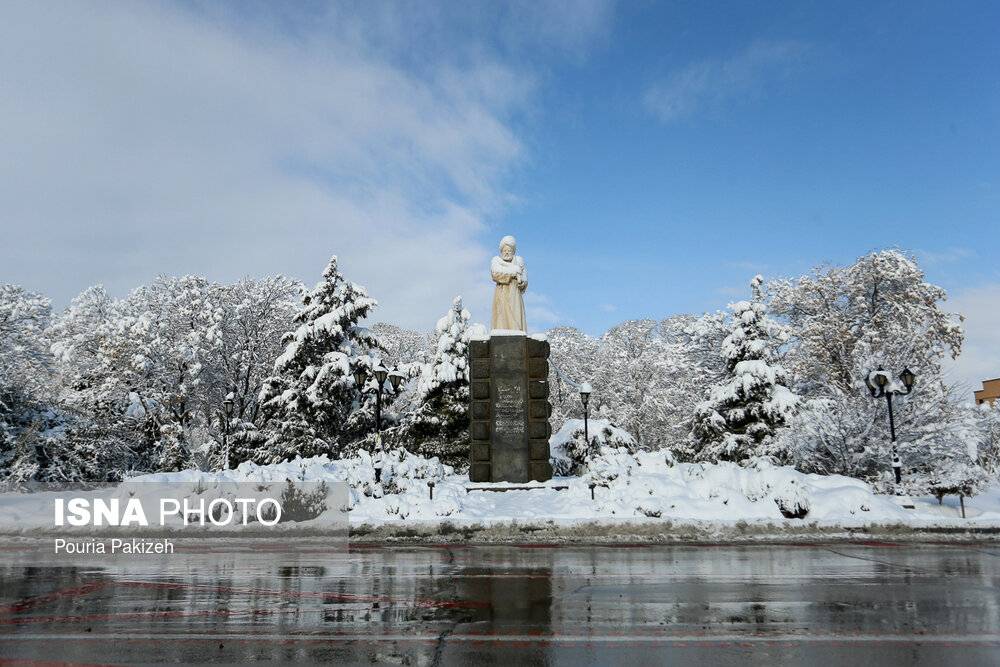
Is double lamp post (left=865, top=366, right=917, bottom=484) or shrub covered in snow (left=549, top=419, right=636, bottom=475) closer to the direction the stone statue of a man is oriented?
the double lamp post

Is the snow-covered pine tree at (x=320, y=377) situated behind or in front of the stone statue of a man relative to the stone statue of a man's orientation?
behind

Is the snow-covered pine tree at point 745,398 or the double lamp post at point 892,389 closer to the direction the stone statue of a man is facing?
the double lamp post

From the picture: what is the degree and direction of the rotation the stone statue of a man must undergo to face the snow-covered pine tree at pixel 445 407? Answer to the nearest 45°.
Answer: approximately 180°

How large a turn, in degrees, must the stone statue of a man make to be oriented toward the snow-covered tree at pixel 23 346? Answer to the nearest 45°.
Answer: approximately 90° to its right

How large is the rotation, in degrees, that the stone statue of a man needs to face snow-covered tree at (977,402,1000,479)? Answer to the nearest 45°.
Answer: approximately 90° to its left

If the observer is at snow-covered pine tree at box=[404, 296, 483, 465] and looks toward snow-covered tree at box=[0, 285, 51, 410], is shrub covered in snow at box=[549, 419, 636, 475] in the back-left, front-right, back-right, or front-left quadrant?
back-left

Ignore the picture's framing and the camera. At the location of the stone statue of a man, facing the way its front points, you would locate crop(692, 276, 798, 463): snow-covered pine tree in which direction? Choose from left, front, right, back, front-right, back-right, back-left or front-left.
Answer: back-left

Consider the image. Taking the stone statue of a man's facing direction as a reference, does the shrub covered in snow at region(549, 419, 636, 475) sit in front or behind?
behind

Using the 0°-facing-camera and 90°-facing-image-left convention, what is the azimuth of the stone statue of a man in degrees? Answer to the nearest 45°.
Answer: approximately 0°

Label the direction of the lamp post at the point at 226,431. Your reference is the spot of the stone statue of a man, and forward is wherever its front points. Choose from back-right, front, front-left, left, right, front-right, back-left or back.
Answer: back-right

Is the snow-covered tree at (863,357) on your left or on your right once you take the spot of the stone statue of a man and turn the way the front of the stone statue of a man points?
on your left

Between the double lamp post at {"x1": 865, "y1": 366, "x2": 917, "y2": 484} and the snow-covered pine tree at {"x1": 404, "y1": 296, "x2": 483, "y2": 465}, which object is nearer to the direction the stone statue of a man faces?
the double lamp post
